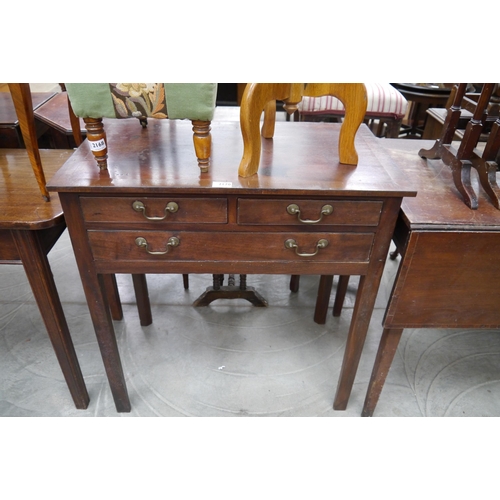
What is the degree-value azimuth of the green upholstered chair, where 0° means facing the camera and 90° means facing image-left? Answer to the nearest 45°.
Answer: approximately 0°

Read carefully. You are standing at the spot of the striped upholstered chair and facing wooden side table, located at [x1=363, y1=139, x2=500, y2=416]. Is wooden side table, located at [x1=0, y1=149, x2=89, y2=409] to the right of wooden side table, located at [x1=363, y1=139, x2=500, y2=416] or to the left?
right

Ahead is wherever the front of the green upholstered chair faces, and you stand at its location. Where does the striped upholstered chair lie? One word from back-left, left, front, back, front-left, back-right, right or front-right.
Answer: back-left

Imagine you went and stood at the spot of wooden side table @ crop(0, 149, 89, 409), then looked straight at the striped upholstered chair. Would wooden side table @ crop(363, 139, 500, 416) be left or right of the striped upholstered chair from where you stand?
right

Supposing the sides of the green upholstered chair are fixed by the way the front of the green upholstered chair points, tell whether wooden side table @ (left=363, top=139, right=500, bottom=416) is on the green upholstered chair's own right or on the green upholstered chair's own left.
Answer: on the green upholstered chair's own left

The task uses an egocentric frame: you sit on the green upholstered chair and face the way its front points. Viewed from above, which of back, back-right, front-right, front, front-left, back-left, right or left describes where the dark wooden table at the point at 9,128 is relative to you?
back-right
